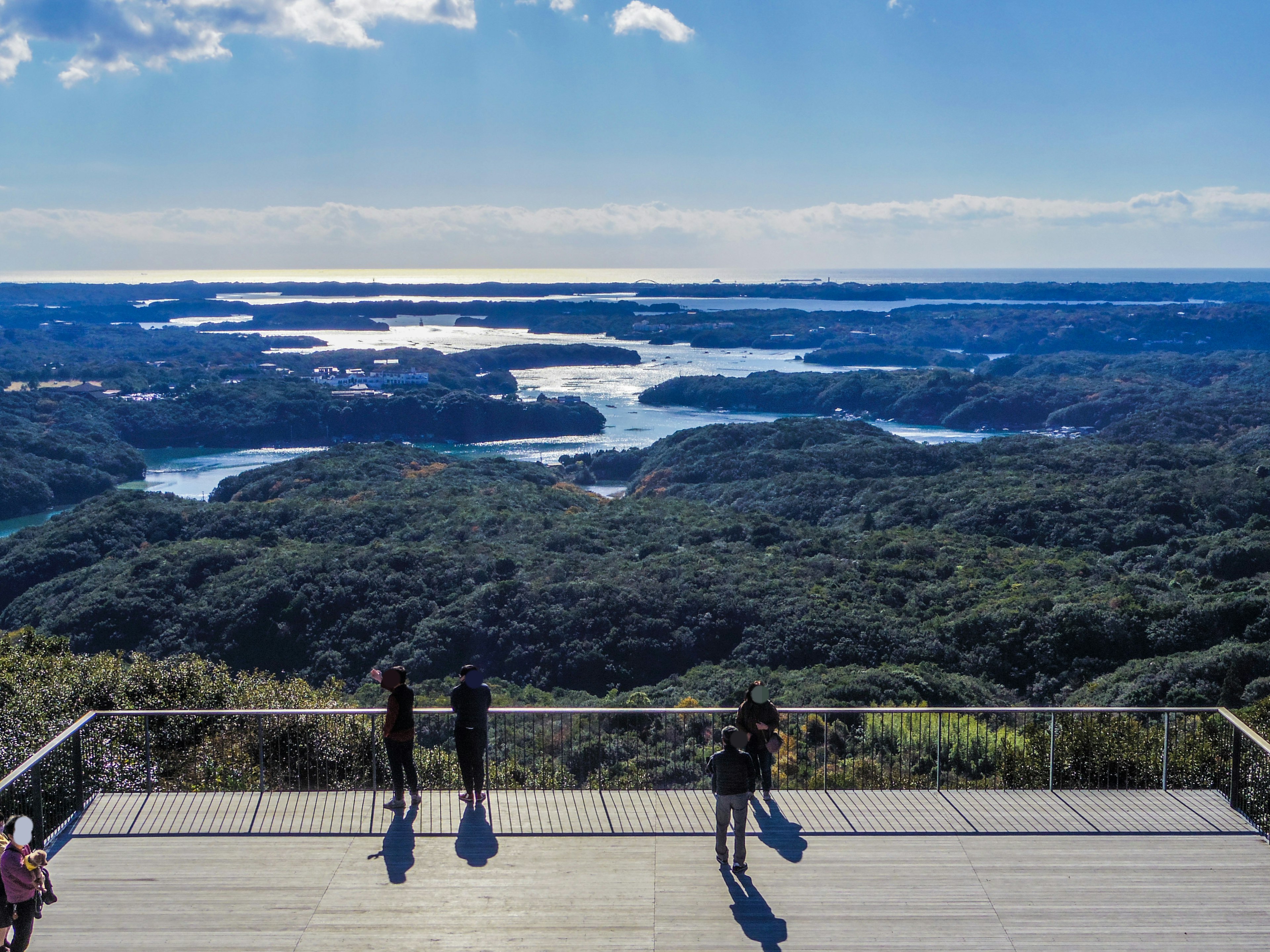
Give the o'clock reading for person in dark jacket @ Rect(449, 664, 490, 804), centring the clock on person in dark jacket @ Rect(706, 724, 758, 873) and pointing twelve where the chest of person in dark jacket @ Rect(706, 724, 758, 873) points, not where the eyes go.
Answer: person in dark jacket @ Rect(449, 664, 490, 804) is roughly at 10 o'clock from person in dark jacket @ Rect(706, 724, 758, 873).

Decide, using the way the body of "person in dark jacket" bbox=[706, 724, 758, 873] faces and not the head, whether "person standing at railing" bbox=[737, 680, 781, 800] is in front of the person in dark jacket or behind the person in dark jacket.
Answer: in front

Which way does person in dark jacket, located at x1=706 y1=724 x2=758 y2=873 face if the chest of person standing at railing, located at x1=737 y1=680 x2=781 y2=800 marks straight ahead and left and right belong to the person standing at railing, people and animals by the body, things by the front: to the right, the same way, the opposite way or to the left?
the opposite way

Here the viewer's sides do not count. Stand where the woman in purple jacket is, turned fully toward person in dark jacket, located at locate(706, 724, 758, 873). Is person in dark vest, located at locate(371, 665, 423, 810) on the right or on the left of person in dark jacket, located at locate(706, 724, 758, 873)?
left

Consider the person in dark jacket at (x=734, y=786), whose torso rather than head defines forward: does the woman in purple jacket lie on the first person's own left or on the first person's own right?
on the first person's own left

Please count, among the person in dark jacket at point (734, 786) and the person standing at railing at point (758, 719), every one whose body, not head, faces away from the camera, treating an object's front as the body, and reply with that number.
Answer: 1

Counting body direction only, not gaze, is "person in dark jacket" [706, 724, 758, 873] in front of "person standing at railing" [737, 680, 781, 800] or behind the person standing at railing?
in front

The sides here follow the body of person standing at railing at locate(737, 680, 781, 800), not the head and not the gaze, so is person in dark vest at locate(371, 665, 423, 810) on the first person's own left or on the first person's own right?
on the first person's own right

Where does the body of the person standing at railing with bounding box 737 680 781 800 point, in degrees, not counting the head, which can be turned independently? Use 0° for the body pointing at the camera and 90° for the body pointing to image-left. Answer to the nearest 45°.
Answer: approximately 0°

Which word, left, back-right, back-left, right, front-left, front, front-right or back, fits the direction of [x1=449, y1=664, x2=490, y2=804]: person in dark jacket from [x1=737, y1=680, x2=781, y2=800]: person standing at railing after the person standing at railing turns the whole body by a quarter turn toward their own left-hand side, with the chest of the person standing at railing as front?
back

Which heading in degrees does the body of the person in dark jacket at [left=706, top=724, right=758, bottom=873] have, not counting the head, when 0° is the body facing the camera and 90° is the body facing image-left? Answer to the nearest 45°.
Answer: approximately 180°

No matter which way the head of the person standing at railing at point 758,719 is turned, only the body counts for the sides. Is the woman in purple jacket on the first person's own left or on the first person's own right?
on the first person's own right
